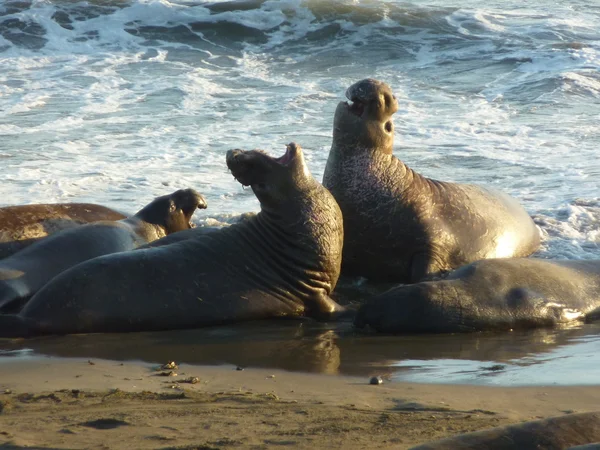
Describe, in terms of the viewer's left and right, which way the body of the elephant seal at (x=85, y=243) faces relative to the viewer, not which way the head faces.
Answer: facing to the right of the viewer

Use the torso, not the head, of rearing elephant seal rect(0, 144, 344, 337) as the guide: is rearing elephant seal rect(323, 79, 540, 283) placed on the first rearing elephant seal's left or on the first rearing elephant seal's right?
on the first rearing elephant seal's left

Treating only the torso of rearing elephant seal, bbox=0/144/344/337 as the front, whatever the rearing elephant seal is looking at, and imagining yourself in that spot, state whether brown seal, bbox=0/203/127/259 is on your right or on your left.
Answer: on your left

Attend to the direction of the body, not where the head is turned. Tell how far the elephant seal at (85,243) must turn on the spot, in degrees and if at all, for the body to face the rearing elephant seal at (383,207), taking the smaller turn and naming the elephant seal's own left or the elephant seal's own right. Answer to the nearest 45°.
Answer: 0° — it already faces it

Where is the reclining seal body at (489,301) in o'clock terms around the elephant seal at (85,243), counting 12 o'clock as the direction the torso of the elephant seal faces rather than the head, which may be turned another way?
The reclining seal body is roughly at 1 o'clock from the elephant seal.

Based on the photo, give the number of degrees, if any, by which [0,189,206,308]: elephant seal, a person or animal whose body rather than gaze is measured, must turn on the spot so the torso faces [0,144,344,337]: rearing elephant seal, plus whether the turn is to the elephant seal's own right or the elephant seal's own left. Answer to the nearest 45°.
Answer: approximately 45° to the elephant seal's own right

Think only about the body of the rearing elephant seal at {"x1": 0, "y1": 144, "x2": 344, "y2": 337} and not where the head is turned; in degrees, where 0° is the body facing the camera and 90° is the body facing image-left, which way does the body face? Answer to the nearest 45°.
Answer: approximately 270°

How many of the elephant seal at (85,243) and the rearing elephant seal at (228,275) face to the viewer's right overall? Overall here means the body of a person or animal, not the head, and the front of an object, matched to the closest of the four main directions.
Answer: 2

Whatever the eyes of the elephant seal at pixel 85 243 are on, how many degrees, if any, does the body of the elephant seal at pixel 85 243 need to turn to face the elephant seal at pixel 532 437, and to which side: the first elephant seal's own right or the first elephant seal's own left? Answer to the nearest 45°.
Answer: approximately 90° to the first elephant seal's own right
